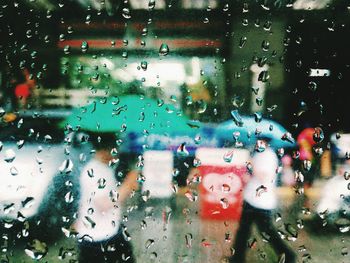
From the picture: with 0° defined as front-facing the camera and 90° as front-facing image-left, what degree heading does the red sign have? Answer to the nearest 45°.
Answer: approximately 0°

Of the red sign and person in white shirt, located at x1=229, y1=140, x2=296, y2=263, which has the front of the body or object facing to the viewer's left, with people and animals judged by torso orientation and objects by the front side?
the person in white shirt

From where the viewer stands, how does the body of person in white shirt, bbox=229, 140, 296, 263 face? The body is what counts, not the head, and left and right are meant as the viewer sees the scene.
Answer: facing to the left of the viewer

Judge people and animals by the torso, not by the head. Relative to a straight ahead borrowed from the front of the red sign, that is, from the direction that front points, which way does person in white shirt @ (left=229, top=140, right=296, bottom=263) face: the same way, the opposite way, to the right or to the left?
to the right
